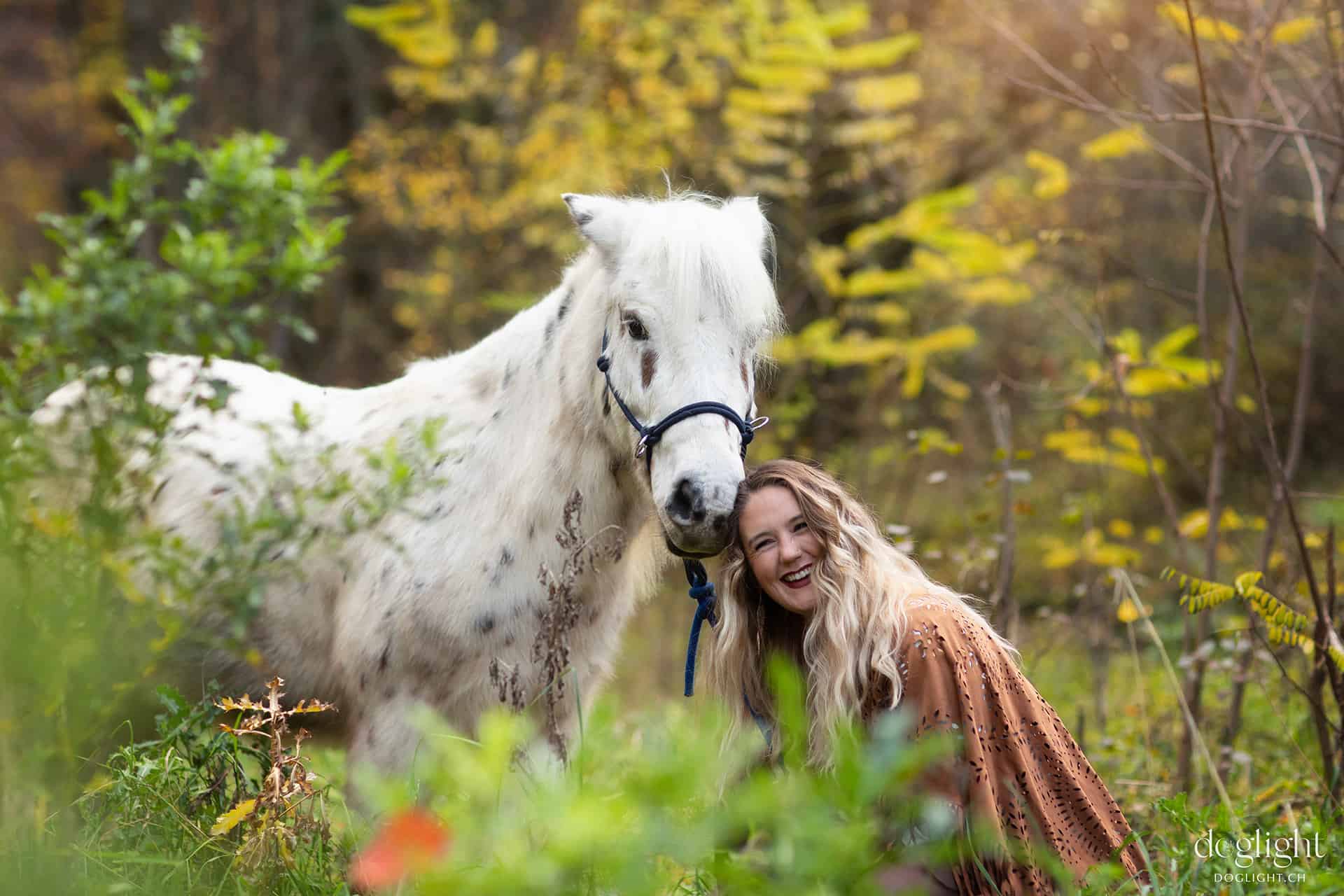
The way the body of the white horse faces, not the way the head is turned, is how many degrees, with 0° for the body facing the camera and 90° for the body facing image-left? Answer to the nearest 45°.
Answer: approximately 315°

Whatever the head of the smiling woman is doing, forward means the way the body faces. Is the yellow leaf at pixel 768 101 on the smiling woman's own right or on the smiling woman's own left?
on the smiling woman's own right

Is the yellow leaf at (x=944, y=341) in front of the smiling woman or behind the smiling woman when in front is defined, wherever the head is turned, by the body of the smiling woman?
behind

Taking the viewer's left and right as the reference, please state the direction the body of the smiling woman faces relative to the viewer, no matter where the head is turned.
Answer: facing the viewer and to the left of the viewer

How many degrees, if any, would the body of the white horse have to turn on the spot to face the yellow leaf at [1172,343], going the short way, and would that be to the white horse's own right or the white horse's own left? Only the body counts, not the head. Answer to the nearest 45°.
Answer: approximately 90° to the white horse's own left

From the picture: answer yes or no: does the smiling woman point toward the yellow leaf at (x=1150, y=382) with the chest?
no

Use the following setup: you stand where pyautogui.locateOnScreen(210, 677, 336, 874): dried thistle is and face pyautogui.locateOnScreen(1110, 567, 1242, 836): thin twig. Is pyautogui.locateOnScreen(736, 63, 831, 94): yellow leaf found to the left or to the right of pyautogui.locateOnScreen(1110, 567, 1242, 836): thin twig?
left

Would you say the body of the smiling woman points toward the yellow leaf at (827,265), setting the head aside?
no

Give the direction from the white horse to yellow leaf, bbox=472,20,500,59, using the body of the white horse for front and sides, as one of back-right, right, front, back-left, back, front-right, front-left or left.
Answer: back-left

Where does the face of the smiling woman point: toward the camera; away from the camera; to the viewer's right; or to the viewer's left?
toward the camera

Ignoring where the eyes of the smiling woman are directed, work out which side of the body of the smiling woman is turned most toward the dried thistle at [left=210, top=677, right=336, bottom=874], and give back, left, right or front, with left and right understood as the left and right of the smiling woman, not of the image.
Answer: front

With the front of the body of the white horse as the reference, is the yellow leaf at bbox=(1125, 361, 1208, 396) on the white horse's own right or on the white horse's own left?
on the white horse's own left

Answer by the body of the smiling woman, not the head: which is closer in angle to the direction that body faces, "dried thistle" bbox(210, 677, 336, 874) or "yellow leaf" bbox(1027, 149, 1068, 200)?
the dried thistle

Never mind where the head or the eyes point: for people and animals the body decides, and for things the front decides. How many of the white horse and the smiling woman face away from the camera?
0

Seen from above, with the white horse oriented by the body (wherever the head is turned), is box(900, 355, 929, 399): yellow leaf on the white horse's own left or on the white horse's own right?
on the white horse's own left

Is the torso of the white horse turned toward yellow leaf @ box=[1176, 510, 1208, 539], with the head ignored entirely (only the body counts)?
no

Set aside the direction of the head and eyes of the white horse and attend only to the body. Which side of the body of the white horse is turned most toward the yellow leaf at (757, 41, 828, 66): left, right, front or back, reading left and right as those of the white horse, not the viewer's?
left

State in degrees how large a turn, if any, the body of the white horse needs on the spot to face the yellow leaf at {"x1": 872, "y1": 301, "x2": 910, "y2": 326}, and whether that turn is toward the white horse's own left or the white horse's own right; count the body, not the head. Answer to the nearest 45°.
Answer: approximately 90° to the white horse's own left

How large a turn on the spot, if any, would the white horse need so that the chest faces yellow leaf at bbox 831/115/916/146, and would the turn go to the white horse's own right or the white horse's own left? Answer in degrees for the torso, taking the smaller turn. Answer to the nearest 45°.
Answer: approximately 90° to the white horse's own left
